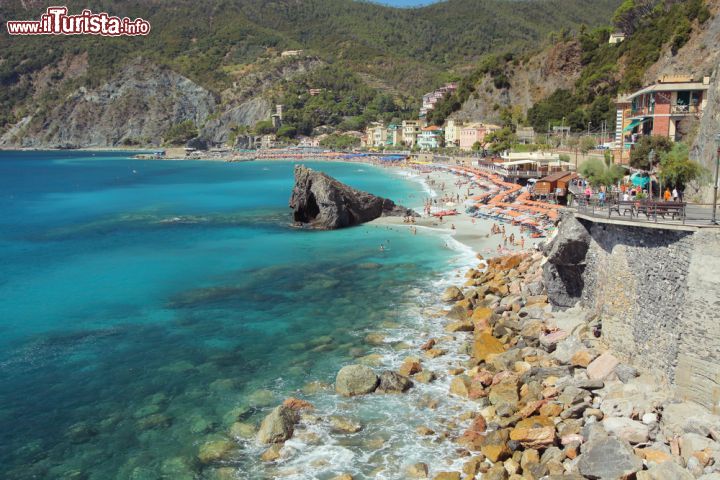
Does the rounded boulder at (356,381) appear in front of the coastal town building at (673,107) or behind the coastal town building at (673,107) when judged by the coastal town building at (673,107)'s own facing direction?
in front

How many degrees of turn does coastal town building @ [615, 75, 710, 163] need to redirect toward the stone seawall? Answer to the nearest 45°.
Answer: approximately 45° to its left

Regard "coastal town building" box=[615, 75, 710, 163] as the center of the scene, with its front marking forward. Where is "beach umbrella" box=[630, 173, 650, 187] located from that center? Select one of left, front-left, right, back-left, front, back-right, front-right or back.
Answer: front-left

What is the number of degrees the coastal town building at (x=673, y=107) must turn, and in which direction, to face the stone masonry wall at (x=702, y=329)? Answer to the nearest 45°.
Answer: approximately 45° to its left

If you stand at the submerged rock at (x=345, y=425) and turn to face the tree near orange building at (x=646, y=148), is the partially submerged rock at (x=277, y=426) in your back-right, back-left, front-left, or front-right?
back-left

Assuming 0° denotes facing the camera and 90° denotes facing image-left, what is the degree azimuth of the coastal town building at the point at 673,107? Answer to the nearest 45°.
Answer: approximately 45°

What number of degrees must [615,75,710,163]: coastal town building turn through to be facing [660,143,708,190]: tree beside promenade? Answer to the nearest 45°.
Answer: approximately 45° to its left

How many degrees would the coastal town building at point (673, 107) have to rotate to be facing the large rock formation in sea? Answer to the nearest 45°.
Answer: approximately 45° to its right

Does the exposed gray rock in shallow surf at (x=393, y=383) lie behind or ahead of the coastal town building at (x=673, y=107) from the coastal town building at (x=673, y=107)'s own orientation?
ahead

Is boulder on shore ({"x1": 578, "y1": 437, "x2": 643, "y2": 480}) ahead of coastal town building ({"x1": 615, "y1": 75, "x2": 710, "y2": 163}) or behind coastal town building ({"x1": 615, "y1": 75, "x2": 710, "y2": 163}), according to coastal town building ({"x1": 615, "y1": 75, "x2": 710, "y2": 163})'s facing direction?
ahead

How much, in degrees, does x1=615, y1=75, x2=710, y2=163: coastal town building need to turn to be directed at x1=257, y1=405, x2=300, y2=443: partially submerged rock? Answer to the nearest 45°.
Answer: approximately 45° to its left
